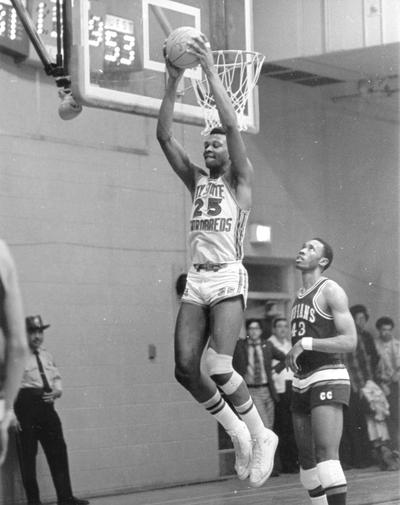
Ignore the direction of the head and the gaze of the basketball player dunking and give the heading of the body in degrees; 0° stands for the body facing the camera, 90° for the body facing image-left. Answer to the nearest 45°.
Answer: approximately 45°

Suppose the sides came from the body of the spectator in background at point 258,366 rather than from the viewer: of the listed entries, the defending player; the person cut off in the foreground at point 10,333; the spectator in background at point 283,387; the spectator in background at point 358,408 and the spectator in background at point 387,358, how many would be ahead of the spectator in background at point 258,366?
2

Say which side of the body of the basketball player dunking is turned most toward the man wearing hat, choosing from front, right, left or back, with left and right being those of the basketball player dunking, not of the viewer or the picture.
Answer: right

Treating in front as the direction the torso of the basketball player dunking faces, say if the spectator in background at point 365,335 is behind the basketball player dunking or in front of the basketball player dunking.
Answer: behind

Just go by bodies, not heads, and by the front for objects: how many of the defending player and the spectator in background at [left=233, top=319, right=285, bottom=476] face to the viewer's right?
0

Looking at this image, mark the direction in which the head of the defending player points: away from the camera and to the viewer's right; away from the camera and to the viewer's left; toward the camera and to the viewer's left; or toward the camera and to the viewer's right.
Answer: toward the camera and to the viewer's left

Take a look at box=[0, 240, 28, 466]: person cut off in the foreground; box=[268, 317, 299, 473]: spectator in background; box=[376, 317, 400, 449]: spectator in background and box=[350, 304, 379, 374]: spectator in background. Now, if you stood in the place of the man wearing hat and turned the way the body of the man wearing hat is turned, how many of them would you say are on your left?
3

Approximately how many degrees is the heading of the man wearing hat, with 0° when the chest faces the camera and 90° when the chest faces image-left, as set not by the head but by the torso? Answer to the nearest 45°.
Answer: approximately 315°

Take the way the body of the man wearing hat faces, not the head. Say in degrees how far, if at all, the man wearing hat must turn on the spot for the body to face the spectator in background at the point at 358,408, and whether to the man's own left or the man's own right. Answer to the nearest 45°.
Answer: approximately 90° to the man's own left

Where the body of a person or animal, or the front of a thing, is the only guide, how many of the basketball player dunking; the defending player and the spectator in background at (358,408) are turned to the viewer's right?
0

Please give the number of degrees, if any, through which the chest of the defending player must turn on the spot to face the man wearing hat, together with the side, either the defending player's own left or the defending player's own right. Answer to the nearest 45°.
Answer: approximately 90° to the defending player's own right

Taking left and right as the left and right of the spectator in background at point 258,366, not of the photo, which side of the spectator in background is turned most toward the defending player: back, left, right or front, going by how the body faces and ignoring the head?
front

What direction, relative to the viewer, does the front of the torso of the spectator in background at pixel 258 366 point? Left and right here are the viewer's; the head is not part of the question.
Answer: facing the viewer

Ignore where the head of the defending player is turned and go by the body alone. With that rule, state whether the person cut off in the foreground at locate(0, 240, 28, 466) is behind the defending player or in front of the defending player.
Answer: in front
